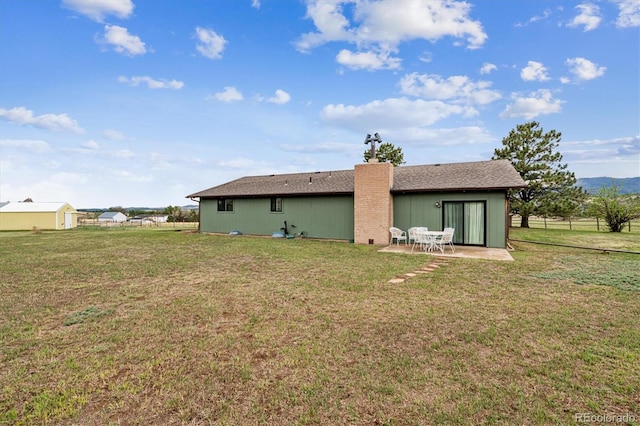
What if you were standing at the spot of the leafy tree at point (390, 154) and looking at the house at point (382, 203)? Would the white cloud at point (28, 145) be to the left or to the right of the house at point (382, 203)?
right

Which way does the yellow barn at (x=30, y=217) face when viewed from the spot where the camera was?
facing the viewer and to the right of the viewer
